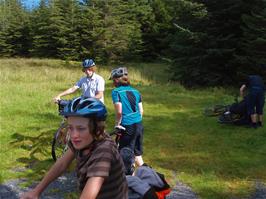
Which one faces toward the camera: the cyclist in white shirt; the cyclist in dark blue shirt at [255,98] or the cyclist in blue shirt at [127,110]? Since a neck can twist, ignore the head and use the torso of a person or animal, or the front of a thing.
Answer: the cyclist in white shirt

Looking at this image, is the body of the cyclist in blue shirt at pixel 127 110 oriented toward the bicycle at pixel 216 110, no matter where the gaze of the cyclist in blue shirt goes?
no

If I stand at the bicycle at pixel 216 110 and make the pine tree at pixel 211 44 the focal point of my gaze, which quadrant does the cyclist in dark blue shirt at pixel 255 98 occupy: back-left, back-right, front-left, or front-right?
back-right

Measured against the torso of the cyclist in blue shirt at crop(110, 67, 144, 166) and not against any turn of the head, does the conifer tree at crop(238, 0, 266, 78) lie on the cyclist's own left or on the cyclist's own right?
on the cyclist's own right

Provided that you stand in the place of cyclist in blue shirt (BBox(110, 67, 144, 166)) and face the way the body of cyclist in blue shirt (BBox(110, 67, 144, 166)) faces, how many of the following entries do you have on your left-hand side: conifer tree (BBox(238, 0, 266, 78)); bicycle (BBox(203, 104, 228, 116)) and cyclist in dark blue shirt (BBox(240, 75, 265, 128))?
0

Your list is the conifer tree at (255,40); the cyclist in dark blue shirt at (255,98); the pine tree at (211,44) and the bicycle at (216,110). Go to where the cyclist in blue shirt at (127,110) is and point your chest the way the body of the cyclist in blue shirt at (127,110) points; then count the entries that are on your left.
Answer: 0

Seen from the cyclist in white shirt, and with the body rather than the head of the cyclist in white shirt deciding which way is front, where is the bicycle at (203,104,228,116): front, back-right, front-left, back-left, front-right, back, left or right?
back-left

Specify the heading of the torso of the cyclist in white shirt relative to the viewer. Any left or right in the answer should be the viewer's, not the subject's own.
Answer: facing the viewer

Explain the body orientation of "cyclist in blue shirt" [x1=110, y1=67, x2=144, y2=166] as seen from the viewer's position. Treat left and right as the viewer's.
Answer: facing away from the viewer and to the left of the viewer

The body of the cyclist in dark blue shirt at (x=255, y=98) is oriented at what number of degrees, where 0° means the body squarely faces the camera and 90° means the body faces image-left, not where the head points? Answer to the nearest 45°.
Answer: approximately 135°

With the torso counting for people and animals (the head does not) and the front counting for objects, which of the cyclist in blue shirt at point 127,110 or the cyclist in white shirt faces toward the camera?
the cyclist in white shirt

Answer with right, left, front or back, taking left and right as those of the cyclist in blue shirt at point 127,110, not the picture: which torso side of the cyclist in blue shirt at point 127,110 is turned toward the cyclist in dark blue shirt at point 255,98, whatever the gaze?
right

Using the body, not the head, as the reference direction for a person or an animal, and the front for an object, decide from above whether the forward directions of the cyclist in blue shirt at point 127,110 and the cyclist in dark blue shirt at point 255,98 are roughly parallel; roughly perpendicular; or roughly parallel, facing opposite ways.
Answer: roughly parallel

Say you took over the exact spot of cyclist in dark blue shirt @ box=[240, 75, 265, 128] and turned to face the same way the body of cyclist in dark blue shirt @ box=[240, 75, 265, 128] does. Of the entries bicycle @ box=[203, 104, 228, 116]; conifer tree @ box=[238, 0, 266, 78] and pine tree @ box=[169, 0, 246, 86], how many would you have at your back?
0

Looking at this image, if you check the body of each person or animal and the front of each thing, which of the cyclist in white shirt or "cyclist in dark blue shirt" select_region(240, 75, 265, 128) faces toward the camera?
the cyclist in white shirt

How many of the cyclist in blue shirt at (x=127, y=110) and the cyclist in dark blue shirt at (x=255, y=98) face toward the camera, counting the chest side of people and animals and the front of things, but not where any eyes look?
0

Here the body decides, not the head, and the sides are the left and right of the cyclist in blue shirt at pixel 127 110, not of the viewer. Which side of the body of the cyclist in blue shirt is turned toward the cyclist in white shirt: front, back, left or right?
front

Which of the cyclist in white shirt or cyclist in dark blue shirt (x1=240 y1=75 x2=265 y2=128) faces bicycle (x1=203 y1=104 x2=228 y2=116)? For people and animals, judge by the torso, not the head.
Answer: the cyclist in dark blue shirt
